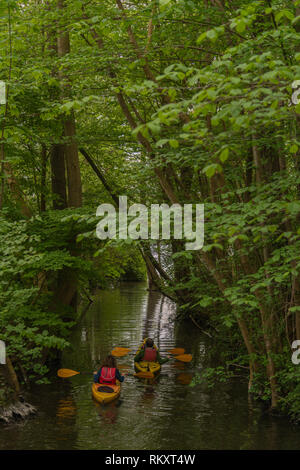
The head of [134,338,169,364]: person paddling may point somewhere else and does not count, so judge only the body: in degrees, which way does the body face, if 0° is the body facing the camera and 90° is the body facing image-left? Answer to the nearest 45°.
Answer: approximately 180°

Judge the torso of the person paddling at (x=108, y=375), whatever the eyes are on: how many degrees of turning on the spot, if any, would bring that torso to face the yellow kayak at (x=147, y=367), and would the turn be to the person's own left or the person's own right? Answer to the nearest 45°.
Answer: approximately 45° to the person's own right

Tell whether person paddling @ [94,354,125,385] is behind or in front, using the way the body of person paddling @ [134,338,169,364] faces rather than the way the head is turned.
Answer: behind

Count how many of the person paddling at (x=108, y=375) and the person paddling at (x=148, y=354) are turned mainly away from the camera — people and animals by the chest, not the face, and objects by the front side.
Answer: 2

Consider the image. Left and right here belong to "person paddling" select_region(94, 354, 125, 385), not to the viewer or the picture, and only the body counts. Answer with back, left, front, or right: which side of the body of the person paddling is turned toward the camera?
back

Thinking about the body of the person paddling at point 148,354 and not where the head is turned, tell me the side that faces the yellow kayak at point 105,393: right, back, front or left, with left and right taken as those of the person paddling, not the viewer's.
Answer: back
